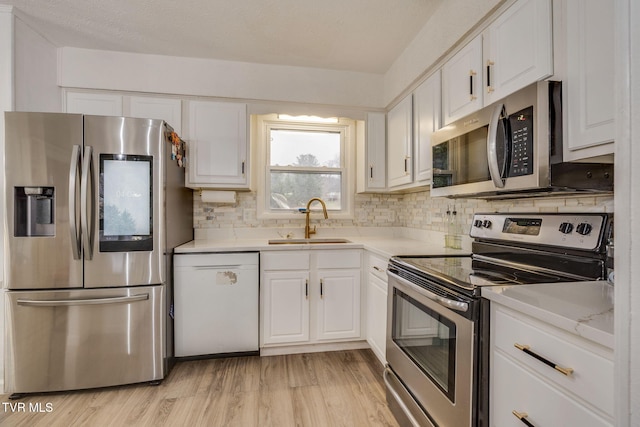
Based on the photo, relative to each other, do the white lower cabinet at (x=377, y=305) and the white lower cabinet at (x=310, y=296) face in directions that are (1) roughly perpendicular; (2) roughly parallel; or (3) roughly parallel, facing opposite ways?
roughly perpendicular

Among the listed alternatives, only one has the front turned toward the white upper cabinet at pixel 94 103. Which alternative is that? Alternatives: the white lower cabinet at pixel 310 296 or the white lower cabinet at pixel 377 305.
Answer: the white lower cabinet at pixel 377 305

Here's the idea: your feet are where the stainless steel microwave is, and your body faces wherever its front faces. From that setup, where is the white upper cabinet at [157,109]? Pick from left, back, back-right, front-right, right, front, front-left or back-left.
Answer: front-right

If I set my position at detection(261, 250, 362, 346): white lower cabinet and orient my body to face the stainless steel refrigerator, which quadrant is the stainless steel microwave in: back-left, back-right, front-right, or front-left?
back-left

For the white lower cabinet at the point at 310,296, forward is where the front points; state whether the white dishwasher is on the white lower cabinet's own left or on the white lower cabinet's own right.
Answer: on the white lower cabinet's own right

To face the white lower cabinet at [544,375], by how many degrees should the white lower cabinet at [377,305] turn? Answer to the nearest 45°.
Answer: approximately 90° to its left

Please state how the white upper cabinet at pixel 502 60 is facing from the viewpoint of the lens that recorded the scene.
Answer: facing the viewer and to the left of the viewer

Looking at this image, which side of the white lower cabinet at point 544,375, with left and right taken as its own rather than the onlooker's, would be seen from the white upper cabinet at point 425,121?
right

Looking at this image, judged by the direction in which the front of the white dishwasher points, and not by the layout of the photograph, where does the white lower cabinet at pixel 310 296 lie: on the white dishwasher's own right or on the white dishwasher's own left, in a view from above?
on the white dishwasher's own left

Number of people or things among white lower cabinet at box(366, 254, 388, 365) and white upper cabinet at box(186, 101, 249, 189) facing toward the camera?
1

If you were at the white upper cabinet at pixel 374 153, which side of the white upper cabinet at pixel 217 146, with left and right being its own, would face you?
left

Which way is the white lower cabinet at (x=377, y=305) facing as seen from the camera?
to the viewer's left

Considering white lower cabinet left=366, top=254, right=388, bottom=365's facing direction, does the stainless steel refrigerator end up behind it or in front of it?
in front
